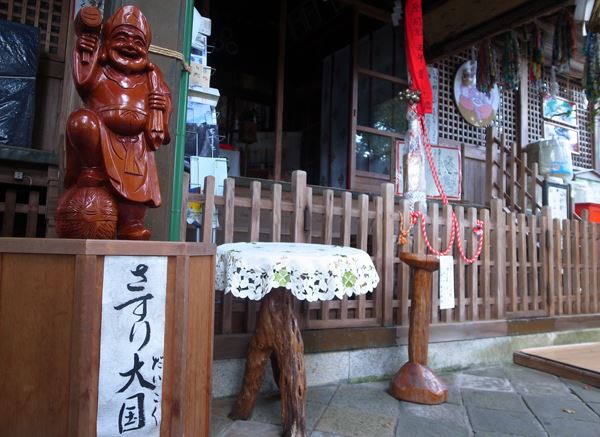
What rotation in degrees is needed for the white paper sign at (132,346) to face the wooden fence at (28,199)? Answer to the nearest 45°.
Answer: approximately 180°

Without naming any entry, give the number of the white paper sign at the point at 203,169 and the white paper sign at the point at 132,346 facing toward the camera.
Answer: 2

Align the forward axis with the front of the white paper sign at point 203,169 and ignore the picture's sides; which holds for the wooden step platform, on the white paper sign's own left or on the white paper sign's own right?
on the white paper sign's own left

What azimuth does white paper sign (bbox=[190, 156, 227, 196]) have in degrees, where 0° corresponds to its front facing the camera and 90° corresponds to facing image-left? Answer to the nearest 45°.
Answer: approximately 0°

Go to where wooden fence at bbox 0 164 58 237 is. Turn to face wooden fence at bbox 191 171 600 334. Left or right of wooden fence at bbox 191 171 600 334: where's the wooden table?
right

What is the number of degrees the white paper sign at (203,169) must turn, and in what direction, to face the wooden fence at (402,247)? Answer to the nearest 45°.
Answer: approximately 90° to its left

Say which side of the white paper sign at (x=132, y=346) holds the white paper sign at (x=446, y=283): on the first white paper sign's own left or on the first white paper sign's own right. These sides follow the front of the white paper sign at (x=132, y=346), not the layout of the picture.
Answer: on the first white paper sign's own left
